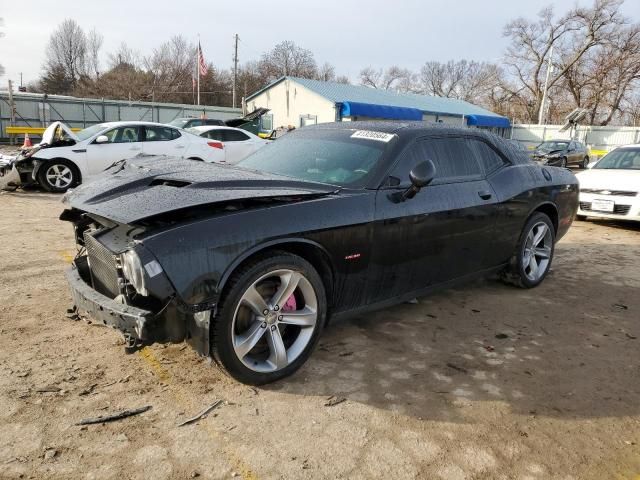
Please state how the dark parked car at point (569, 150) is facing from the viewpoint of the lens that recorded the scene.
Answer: facing the viewer and to the left of the viewer

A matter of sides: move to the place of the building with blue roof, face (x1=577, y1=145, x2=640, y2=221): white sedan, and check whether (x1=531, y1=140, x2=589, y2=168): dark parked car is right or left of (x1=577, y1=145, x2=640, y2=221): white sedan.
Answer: left

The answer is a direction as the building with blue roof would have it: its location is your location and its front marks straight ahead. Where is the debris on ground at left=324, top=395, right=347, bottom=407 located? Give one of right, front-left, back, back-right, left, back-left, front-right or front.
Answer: front-right

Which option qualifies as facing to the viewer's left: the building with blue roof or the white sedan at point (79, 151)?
the white sedan

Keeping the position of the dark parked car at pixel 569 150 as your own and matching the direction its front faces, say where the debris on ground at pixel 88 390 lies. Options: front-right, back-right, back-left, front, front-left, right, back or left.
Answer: front-left

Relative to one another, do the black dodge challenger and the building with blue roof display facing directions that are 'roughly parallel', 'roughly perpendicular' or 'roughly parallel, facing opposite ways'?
roughly perpendicular

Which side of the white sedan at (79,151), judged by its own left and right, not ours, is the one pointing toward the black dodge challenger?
left

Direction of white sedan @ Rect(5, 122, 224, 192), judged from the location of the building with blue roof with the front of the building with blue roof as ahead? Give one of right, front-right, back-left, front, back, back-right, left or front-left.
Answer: front-right

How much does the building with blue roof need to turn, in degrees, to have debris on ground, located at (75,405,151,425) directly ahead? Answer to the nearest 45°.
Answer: approximately 45° to its right

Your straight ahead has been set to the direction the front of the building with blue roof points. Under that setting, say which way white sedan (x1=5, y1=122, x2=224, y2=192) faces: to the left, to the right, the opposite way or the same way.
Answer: to the right

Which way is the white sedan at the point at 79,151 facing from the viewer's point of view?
to the viewer's left

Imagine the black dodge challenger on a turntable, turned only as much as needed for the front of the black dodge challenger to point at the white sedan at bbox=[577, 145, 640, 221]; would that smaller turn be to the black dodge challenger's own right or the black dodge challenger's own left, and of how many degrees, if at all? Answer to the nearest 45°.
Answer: approximately 180°

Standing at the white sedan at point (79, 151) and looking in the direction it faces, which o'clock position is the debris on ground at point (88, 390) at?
The debris on ground is roughly at 9 o'clock from the white sedan.

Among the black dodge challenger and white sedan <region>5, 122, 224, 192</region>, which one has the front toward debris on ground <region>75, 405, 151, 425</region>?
the black dodge challenger

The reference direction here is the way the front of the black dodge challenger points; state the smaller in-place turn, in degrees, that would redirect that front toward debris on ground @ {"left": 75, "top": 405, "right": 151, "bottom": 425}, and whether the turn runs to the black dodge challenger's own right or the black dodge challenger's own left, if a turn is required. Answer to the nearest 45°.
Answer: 0° — it already faces it

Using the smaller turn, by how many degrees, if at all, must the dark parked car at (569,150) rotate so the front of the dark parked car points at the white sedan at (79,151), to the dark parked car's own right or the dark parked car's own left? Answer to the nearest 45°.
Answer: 0° — it already faces it
